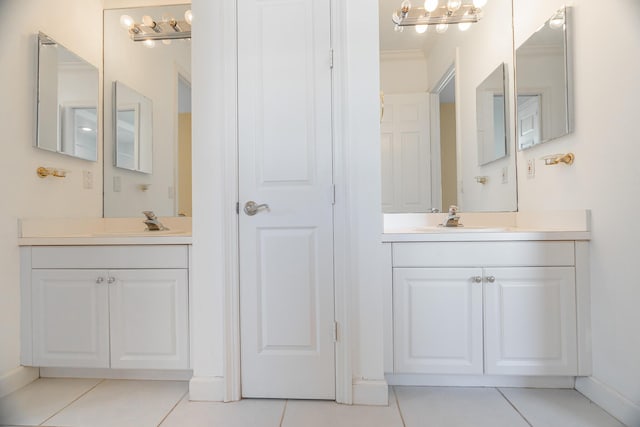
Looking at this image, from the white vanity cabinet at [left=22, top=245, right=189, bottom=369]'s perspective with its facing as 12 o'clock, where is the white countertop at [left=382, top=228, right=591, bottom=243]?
The white countertop is roughly at 10 o'clock from the white vanity cabinet.

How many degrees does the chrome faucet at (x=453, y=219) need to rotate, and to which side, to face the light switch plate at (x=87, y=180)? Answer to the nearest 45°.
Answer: approximately 90° to its right

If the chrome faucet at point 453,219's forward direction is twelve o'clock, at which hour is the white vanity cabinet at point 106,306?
The white vanity cabinet is roughly at 2 o'clock from the chrome faucet.

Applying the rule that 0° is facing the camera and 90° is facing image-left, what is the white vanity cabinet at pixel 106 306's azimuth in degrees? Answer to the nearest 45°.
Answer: approximately 0°

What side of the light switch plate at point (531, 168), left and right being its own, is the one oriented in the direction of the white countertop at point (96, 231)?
front

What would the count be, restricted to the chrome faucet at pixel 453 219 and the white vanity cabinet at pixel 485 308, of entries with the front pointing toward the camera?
2

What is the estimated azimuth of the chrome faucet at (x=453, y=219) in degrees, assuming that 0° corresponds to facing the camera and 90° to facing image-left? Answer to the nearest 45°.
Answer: approximately 0°

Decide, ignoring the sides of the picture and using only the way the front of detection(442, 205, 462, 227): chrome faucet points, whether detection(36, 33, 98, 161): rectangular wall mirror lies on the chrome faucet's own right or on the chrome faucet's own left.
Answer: on the chrome faucet's own right

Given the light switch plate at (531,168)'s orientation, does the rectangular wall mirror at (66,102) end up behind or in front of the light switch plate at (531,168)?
in front

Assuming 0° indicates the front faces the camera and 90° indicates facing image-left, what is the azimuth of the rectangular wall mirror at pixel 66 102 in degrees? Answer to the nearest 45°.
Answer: approximately 315°

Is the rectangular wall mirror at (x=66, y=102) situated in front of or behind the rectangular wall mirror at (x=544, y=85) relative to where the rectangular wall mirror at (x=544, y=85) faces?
in front
